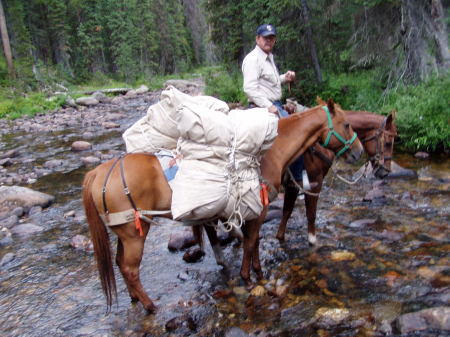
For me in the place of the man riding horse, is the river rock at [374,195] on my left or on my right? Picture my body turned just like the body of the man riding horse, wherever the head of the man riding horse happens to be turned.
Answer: on my left

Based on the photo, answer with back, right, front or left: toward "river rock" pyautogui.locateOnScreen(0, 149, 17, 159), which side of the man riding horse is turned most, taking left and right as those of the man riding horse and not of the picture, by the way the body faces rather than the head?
back

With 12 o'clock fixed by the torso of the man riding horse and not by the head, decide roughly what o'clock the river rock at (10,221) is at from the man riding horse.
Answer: The river rock is roughly at 5 o'clock from the man riding horse.

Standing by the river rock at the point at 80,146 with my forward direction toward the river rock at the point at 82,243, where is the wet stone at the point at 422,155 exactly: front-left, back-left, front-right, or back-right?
front-left

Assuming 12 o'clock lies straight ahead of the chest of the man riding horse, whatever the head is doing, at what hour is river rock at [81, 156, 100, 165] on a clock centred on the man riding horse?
The river rock is roughly at 6 o'clock from the man riding horse.

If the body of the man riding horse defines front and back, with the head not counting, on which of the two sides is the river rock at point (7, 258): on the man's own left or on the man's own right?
on the man's own right

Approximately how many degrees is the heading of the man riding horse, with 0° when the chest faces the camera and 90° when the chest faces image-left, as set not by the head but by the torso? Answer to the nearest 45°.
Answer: approximately 315°

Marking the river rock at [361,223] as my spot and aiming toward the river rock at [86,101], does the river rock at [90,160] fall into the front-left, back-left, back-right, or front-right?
front-left

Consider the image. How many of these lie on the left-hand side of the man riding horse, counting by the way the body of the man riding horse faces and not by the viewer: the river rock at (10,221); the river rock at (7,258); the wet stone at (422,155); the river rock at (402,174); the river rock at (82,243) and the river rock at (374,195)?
3

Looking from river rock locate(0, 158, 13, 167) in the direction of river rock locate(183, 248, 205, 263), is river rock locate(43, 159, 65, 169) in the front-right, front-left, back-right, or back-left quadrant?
front-left
